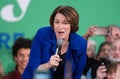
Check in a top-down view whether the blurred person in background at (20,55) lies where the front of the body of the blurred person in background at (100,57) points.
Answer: no

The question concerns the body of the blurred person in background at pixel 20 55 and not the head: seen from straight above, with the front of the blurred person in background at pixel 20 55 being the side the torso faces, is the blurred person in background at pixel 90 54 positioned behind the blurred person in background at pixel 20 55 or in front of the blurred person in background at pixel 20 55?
in front

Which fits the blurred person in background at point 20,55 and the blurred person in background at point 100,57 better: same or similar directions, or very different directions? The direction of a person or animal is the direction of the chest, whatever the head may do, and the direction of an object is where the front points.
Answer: same or similar directions

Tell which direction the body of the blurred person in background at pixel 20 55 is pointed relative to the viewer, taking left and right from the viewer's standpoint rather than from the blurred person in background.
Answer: facing the viewer and to the right of the viewer
